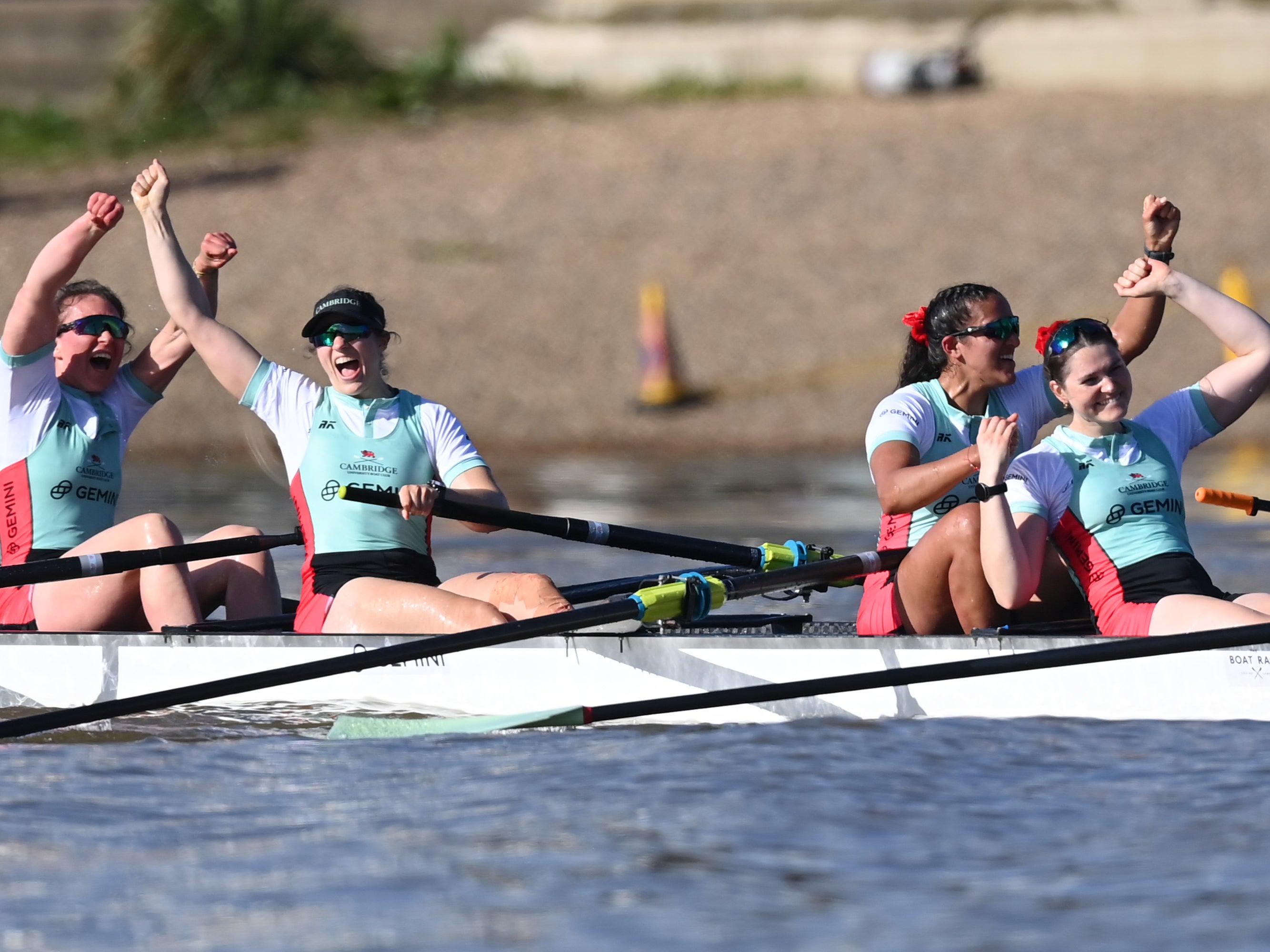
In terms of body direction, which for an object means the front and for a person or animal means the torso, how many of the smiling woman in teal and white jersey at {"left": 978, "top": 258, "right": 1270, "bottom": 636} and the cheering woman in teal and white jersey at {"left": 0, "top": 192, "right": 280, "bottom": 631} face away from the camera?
0

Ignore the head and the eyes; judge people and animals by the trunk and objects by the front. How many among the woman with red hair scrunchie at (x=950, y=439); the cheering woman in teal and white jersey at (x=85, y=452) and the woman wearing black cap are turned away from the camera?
0

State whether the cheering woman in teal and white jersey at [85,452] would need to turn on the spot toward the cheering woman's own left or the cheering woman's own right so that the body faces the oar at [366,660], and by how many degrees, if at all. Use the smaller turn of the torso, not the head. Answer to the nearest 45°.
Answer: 0° — they already face it

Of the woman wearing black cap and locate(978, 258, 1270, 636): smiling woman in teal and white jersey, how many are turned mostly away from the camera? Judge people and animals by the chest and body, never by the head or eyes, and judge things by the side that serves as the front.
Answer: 0

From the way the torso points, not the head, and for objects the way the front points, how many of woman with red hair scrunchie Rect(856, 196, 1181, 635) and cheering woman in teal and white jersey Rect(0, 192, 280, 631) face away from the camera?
0

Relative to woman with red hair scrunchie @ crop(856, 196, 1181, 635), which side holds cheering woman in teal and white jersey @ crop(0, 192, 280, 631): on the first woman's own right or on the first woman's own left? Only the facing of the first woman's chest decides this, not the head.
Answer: on the first woman's own right

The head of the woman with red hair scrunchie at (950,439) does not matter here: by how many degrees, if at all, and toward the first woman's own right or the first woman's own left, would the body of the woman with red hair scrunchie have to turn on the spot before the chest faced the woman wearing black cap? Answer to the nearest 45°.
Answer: approximately 135° to the first woman's own right

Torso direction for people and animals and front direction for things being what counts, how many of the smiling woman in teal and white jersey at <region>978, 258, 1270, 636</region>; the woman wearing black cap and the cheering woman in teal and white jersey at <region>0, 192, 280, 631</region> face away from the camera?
0
